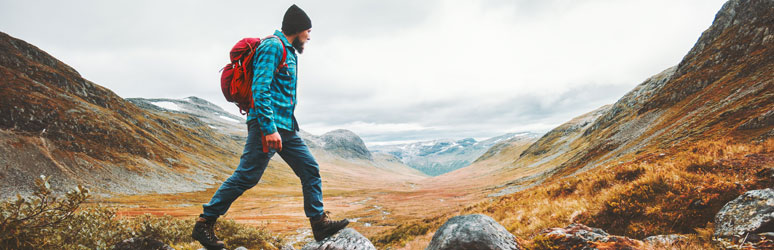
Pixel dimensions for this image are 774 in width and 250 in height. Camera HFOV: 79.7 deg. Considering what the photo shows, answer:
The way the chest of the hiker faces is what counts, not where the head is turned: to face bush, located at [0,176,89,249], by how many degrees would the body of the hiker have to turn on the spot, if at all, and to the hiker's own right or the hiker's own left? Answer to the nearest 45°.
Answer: approximately 180°

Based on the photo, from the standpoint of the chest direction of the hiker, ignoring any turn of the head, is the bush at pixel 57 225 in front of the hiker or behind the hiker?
behind

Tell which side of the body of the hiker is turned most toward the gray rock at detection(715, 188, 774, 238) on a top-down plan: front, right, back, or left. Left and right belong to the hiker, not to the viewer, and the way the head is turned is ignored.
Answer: front

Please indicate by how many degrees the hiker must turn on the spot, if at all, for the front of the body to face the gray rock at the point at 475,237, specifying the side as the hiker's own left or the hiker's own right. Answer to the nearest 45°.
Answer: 0° — they already face it

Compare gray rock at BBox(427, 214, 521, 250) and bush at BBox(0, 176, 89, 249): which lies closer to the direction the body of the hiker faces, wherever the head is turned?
the gray rock

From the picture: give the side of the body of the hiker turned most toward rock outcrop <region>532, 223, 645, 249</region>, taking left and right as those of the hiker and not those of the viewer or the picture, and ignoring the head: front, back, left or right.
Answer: front

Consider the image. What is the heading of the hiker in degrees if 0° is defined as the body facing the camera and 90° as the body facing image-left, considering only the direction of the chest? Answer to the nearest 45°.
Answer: approximately 270°

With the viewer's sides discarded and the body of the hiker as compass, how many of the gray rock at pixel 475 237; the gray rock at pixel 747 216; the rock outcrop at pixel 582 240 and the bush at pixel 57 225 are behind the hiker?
1

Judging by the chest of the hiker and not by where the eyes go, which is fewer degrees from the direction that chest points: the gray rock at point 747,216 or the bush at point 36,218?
the gray rock
